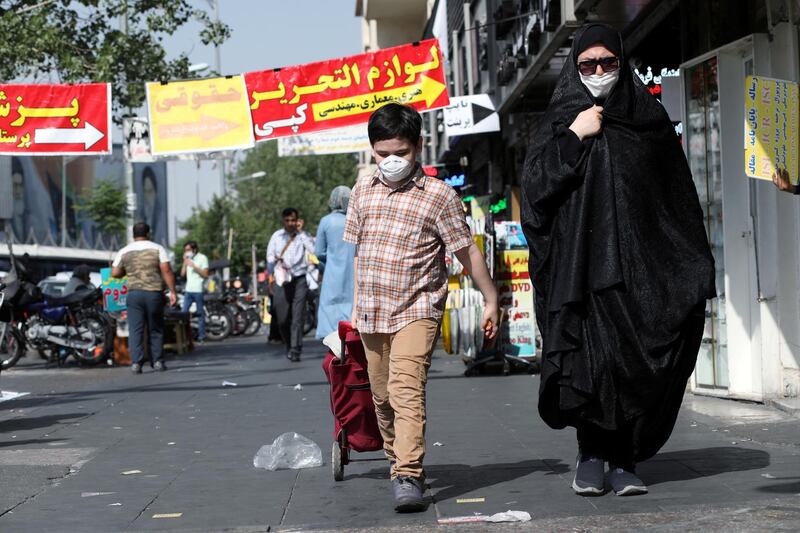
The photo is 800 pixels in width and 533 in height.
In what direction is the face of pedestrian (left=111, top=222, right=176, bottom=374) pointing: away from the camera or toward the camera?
away from the camera

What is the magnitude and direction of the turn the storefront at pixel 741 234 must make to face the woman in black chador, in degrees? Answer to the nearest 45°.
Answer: approximately 45° to its left

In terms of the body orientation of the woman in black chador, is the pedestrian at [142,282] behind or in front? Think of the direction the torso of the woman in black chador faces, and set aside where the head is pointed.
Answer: behind

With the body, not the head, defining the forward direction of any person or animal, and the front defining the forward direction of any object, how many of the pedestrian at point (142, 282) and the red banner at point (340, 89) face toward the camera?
1

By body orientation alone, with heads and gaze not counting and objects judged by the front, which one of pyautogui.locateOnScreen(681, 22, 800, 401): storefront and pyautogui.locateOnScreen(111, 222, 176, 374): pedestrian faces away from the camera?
the pedestrian

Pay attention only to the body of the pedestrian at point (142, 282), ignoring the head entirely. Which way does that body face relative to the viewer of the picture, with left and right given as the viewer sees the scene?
facing away from the viewer

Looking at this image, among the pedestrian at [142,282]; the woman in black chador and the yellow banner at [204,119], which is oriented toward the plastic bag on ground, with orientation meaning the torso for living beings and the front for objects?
the yellow banner
